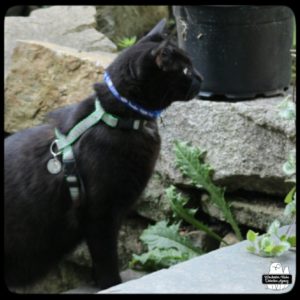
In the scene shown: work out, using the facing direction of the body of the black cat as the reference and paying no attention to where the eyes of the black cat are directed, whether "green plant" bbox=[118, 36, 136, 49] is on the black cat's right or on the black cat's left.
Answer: on the black cat's left

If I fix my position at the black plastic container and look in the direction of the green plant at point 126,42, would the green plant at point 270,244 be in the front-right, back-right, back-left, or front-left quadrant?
back-left

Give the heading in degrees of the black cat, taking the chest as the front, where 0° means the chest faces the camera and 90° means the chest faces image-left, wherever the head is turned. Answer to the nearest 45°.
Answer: approximately 270°

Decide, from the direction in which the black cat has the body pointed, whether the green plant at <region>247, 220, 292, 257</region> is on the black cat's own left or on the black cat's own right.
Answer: on the black cat's own right

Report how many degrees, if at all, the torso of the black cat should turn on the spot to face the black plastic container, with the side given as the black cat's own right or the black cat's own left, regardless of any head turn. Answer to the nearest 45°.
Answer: approximately 45° to the black cat's own left
